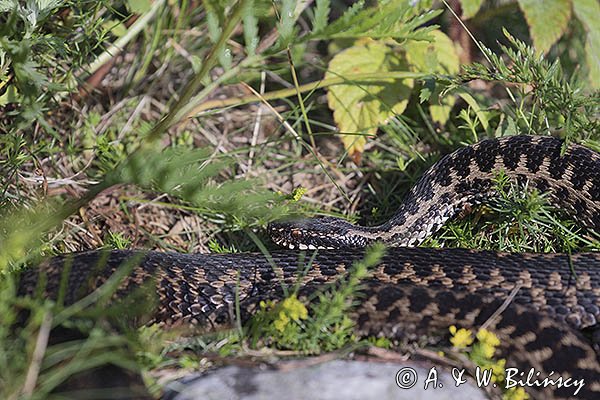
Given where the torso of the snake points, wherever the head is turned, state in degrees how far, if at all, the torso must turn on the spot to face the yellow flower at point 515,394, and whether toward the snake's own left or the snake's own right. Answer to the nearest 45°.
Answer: approximately 90° to the snake's own left

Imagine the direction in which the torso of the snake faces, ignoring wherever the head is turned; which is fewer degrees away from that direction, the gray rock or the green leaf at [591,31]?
the gray rock

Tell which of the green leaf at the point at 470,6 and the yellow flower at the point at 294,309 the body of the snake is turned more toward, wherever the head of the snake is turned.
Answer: the yellow flower

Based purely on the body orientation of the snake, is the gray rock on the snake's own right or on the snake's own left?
on the snake's own left

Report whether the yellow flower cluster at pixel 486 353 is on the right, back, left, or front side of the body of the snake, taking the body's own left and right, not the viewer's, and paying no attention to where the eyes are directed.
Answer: left

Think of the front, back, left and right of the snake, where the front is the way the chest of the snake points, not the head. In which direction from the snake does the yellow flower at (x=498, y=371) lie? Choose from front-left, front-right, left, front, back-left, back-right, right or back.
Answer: left

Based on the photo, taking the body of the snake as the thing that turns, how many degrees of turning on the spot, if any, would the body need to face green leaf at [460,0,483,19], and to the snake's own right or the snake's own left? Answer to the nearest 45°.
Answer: approximately 90° to the snake's own right

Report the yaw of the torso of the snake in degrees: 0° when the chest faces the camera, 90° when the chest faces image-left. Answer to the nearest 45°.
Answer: approximately 90°
